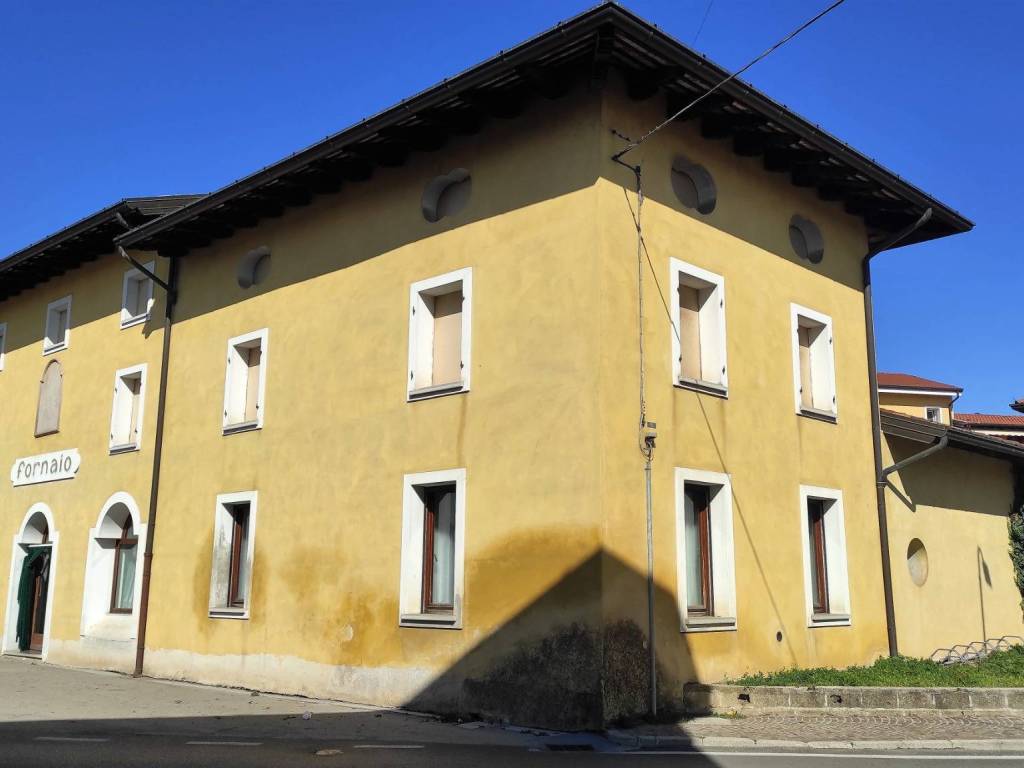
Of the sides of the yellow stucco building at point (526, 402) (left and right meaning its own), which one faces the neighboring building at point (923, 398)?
back

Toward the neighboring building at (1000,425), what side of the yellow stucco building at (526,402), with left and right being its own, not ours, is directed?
back
